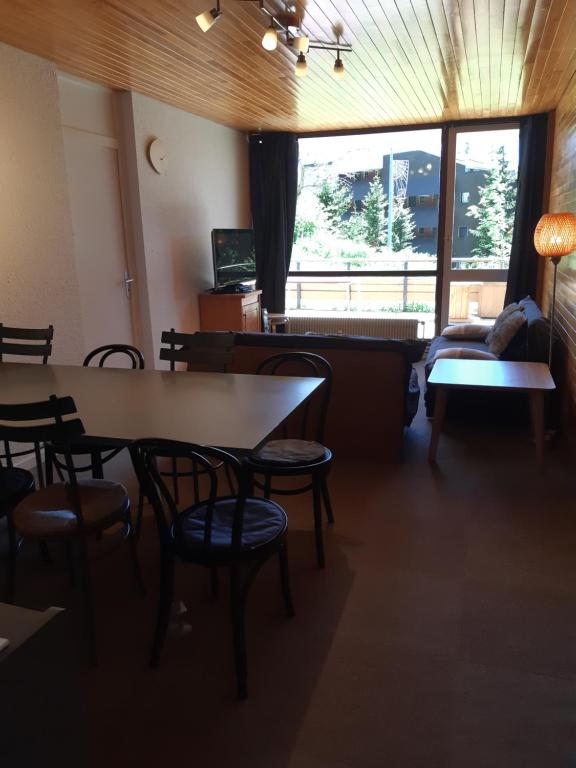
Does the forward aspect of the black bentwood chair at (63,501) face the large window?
yes

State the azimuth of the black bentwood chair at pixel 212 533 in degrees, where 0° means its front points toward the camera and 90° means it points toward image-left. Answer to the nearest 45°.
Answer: approximately 225°

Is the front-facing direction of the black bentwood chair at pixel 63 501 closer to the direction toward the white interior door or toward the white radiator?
the white radiator

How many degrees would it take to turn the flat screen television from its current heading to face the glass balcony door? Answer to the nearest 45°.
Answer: approximately 45° to its left

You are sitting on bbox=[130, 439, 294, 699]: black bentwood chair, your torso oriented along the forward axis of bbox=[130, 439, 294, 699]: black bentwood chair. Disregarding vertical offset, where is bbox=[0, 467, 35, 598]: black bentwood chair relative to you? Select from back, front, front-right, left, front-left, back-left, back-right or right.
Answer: left

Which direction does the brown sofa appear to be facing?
away from the camera

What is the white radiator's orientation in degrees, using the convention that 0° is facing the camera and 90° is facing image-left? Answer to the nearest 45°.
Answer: approximately 0°

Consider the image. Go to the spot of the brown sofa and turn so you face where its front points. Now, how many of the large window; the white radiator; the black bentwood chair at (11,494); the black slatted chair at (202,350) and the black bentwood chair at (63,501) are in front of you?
2

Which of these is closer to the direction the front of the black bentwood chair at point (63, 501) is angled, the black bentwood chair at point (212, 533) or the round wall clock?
the round wall clock

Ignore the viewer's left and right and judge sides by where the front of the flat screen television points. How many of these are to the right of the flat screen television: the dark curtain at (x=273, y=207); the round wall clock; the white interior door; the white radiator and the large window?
2

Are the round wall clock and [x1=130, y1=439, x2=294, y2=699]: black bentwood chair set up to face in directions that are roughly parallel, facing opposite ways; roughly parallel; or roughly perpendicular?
roughly perpendicular

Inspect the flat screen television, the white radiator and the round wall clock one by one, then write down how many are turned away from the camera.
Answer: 0

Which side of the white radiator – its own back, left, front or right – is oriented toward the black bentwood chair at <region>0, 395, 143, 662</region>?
front

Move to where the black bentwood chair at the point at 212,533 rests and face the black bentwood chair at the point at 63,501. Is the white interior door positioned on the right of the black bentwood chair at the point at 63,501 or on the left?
right

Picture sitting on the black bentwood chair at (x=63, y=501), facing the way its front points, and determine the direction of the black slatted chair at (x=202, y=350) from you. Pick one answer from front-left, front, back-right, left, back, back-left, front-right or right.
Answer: front

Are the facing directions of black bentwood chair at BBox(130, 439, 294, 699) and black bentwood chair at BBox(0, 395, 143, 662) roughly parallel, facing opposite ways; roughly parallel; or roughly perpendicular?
roughly parallel
